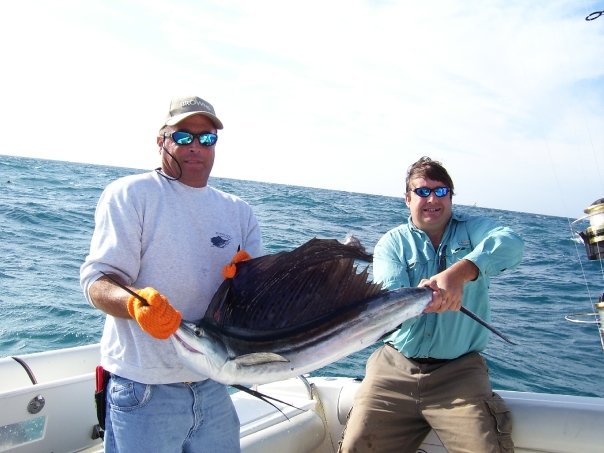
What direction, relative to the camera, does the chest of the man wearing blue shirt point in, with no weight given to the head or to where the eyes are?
toward the camera

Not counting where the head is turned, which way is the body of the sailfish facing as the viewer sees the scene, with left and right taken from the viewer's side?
facing to the left of the viewer
